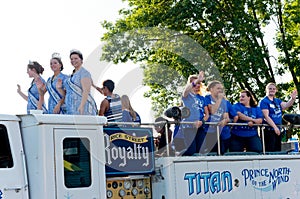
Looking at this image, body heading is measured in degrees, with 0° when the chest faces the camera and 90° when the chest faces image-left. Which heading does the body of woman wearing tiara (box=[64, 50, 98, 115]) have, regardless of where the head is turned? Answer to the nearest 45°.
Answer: approximately 45°

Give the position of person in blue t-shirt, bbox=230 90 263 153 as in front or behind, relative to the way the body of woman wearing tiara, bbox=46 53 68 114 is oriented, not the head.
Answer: behind

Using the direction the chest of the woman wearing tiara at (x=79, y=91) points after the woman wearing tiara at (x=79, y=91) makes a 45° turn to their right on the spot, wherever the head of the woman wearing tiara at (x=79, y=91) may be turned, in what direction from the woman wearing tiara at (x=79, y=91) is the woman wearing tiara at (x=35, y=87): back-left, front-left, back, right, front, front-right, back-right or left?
front-right

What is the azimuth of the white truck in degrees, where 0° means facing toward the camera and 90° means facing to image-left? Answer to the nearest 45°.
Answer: approximately 90°

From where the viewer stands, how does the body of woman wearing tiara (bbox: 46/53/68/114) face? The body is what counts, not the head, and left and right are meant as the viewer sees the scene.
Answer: facing the viewer and to the left of the viewer

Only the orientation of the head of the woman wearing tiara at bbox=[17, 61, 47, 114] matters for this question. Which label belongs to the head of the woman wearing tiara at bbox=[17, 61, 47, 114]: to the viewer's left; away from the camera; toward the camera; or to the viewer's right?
to the viewer's left
